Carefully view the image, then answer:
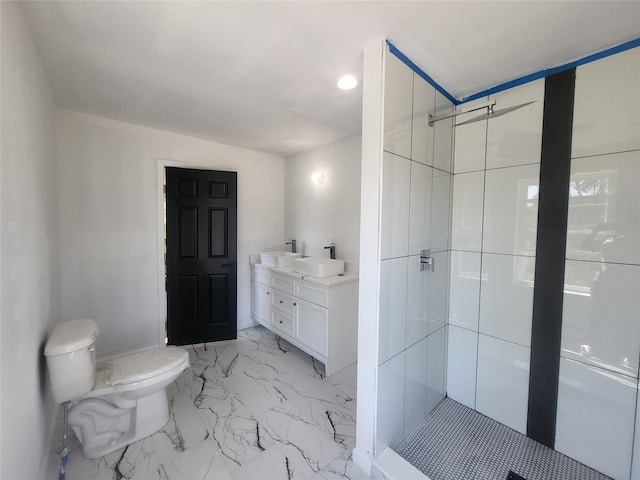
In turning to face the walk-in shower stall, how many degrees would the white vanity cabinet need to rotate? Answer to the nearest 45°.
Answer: approximately 90° to its left

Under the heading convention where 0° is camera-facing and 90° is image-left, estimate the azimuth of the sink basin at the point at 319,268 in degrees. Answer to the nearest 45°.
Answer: approximately 45°

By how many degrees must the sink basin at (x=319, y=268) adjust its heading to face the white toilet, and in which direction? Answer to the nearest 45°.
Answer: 0° — it already faces it

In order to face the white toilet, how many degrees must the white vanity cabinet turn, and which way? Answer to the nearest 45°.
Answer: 0° — it already faces it

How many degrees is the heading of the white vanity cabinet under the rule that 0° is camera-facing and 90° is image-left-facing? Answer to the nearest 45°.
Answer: approximately 45°

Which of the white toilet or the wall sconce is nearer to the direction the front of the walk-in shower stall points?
the white toilet
